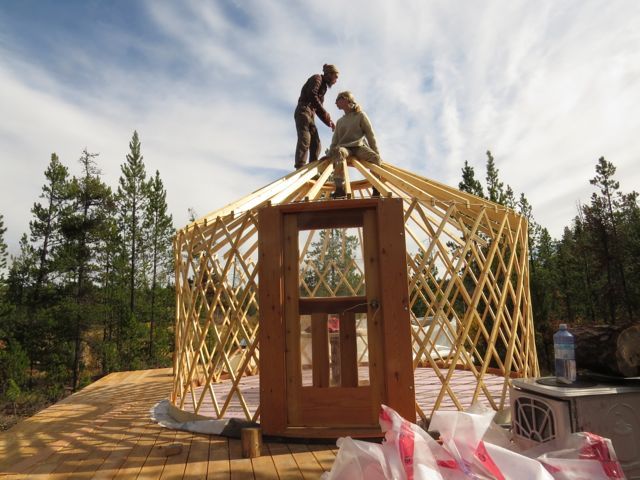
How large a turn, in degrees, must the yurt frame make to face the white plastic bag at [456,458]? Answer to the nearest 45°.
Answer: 0° — it already faces it

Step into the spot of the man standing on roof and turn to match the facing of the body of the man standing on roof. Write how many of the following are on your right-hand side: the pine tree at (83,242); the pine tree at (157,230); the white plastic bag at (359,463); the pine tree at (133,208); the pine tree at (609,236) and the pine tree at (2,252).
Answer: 1

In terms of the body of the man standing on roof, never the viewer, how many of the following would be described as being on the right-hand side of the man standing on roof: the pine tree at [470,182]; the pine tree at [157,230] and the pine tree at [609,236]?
0

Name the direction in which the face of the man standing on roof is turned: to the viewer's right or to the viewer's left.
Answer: to the viewer's right

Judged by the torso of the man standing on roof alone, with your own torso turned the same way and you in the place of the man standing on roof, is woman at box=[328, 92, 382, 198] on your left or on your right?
on your right

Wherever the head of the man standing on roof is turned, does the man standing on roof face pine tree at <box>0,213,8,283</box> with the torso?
no

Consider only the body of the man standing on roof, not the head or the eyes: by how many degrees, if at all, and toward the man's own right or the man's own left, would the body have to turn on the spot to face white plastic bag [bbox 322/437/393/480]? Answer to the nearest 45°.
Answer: approximately 90° to the man's own right

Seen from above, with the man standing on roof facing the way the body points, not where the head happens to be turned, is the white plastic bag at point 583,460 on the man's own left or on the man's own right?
on the man's own right

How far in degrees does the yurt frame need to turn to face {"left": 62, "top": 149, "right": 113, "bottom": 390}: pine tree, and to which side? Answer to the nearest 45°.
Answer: approximately 135° to its right

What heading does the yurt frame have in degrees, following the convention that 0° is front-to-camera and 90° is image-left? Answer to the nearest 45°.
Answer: approximately 0°

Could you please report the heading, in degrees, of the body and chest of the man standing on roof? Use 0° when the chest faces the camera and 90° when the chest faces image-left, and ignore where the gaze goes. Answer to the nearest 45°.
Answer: approximately 270°

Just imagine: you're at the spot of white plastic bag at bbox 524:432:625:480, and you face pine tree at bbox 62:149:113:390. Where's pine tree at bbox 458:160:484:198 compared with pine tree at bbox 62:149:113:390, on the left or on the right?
right

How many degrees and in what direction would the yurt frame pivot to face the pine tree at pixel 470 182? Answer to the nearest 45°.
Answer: approximately 180°

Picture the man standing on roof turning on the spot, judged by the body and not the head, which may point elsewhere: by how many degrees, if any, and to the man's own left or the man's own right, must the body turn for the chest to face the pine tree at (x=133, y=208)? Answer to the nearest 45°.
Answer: approximately 135° to the man's own left

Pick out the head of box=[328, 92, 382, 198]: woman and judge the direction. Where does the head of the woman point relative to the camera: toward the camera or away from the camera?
toward the camera
